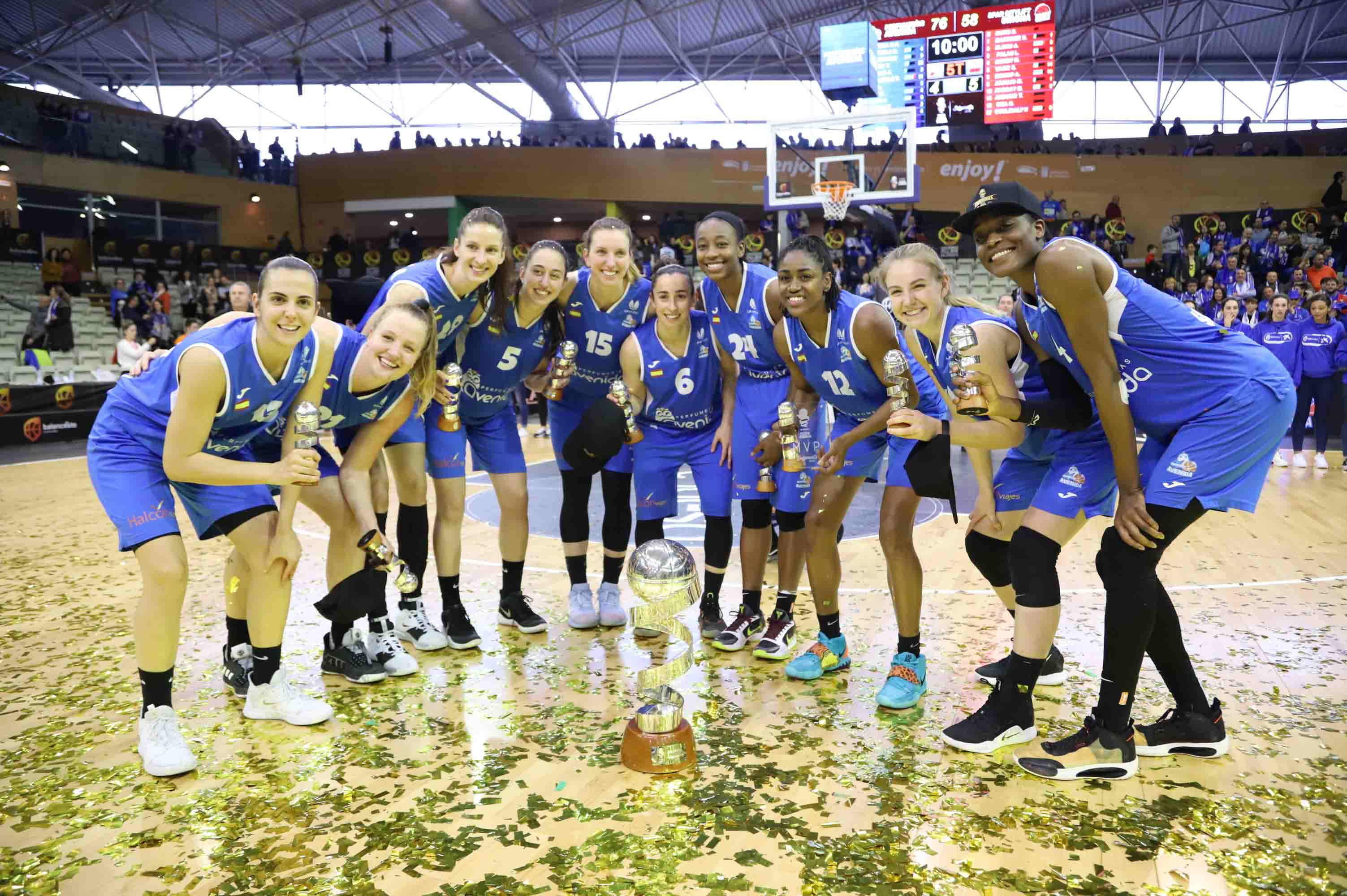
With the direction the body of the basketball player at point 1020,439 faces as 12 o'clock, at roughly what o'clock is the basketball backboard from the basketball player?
The basketball backboard is roughly at 4 o'clock from the basketball player.

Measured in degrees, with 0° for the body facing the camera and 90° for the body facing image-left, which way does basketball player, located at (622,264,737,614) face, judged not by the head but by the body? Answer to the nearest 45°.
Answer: approximately 0°

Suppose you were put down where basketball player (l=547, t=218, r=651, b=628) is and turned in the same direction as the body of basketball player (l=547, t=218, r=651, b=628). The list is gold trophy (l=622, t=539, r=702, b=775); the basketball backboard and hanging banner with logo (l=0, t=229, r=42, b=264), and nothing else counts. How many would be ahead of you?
1

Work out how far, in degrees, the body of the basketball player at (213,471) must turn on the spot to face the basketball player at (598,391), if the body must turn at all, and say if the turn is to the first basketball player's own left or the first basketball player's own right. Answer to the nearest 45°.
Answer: approximately 90° to the first basketball player's own left

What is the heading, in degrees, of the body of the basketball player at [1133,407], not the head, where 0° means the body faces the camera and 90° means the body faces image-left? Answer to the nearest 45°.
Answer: approximately 90°
